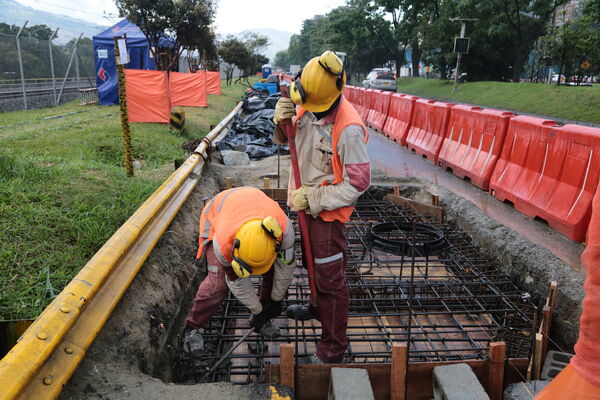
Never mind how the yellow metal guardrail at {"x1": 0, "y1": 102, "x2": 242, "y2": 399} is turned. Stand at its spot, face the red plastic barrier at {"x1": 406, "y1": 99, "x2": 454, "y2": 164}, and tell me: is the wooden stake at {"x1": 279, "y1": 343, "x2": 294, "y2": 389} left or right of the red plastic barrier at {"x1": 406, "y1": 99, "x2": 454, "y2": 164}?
right

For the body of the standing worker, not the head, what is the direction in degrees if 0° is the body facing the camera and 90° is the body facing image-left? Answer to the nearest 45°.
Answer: approximately 45°

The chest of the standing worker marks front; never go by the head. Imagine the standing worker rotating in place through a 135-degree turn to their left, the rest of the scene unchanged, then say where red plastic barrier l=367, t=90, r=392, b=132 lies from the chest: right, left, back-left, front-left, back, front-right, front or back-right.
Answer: left

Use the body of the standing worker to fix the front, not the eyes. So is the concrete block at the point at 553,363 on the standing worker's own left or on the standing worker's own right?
on the standing worker's own left

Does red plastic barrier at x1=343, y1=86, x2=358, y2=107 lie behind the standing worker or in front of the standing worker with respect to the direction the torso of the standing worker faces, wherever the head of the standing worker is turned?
behind

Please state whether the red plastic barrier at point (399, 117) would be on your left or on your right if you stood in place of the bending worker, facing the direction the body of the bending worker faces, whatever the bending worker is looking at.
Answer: on your left
